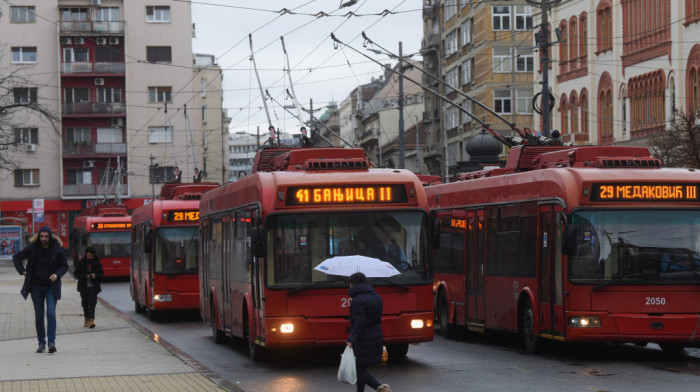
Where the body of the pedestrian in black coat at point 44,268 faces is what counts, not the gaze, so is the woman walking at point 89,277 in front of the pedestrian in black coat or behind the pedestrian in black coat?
behind

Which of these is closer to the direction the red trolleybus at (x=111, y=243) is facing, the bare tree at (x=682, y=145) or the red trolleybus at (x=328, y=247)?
the red trolleybus

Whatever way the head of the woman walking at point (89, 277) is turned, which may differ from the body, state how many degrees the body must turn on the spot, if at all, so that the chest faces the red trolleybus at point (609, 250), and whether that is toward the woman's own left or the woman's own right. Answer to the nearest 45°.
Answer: approximately 45° to the woman's own left

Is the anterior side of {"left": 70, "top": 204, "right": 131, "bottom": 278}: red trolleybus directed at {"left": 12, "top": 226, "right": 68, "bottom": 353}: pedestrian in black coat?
yes

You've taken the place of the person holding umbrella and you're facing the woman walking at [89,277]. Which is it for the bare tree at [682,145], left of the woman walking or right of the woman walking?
right

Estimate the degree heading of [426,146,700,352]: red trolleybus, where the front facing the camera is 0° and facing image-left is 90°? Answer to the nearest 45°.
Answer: approximately 315°

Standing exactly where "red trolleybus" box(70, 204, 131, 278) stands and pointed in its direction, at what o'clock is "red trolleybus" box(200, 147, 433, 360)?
"red trolleybus" box(200, 147, 433, 360) is roughly at 12 o'clock from "red trolleybus" box(70, 204, 131, 278).
